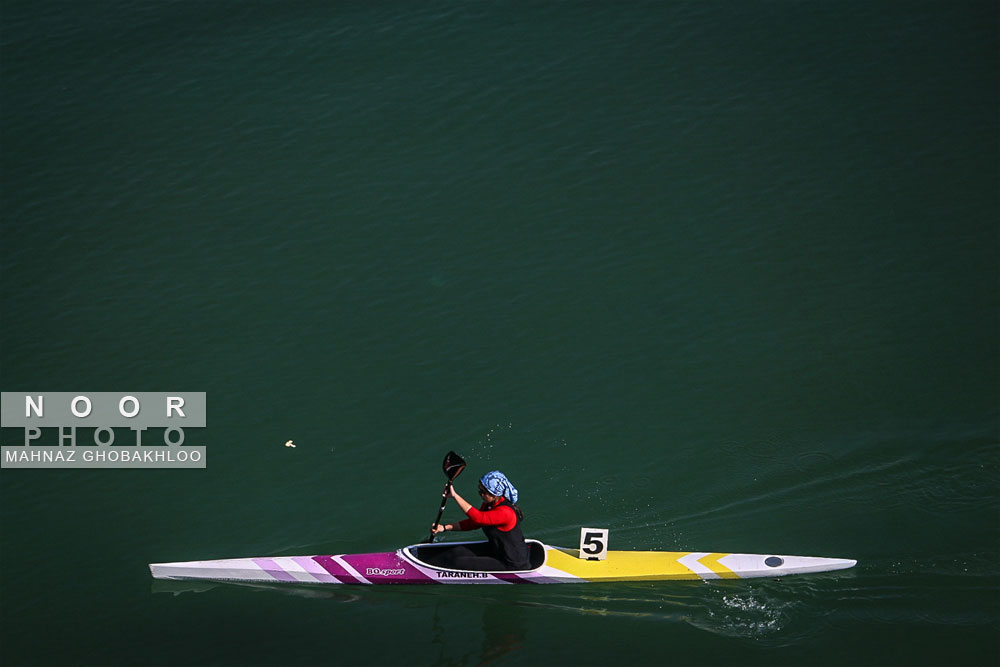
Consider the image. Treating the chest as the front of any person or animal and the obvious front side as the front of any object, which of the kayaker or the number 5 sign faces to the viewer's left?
the kayaker

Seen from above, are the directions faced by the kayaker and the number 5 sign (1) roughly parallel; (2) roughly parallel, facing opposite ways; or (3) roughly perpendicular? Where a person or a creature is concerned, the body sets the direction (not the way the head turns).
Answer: roughly perpendicular

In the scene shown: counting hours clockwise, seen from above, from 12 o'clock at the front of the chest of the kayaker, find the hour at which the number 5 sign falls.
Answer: The number 5 sign is roughly at 6 o'clock from the kayaker.

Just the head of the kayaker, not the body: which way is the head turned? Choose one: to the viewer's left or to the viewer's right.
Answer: to the viewer's left

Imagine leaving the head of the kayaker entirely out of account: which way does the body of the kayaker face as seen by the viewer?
to the viewer's left

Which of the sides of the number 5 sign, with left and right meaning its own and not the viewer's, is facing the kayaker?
right

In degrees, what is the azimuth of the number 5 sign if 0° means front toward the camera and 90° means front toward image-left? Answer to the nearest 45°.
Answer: approximately 0°

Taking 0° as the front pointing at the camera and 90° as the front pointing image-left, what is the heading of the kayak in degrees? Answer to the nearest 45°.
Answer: approximately 90°
